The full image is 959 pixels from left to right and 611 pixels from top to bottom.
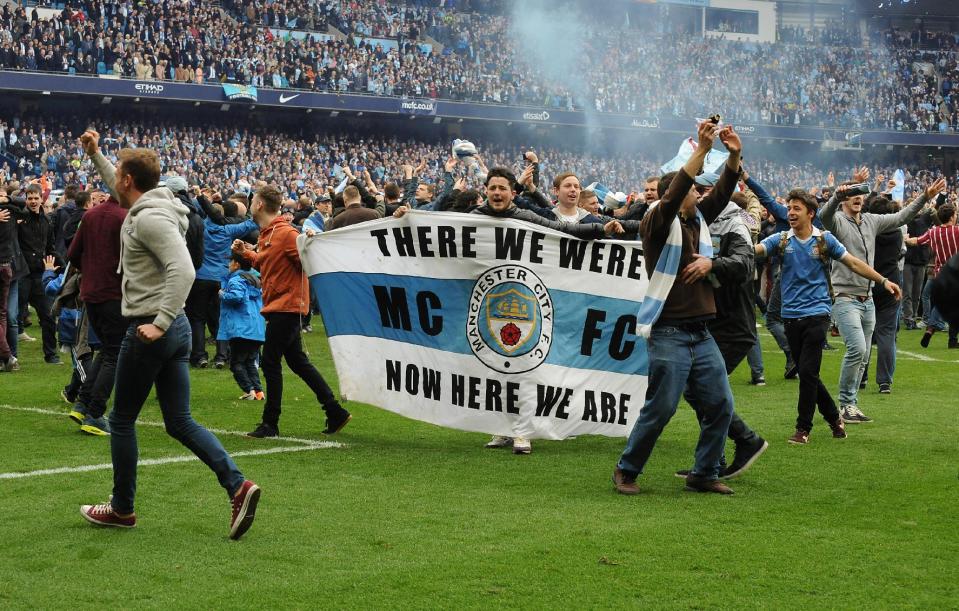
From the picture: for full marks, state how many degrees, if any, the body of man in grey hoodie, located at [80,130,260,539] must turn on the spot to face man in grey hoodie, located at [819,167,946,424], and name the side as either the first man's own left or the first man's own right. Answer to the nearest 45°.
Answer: approximately 135° to the first man's own right

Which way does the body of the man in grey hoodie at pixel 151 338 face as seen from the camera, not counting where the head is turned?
to the viewer's left

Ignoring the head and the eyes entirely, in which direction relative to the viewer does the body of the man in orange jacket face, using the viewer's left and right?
facing to the left of the viewer

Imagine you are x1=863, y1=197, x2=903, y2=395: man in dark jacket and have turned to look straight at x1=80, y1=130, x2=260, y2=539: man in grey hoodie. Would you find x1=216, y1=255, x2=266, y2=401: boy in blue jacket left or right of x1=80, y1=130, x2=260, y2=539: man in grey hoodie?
right

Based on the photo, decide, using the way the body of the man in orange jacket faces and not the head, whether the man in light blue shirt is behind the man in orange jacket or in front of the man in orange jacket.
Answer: behind

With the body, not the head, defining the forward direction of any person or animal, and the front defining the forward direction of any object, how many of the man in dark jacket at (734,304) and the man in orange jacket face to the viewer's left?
2

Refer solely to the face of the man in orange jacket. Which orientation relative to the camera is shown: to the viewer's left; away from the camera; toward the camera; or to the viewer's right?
to the viewer's left

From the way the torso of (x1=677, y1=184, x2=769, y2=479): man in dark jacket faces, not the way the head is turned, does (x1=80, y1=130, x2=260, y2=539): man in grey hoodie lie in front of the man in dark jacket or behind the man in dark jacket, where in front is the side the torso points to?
in front
